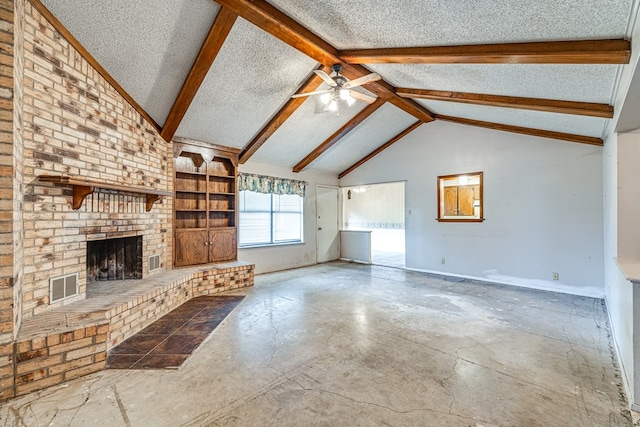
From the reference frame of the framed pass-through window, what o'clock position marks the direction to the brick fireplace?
The brick fireplace is roughly at 1 o'clock from the framed pass-through window.

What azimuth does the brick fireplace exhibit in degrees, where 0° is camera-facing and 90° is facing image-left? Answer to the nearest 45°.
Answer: approximately 315°

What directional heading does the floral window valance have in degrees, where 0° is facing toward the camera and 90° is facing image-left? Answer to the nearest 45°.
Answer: approximately 315°

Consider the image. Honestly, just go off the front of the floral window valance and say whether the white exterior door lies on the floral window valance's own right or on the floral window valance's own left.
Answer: on the floral window valance's own left

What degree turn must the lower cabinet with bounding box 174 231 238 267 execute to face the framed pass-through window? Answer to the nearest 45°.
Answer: approximately 45° to its left

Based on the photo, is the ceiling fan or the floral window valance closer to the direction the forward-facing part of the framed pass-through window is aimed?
the ceiling fan

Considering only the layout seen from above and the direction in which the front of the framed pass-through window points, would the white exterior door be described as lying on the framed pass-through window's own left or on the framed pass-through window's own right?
on the framed pass-through window's own right

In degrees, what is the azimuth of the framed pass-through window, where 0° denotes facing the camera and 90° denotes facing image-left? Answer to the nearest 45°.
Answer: approximately 0°
